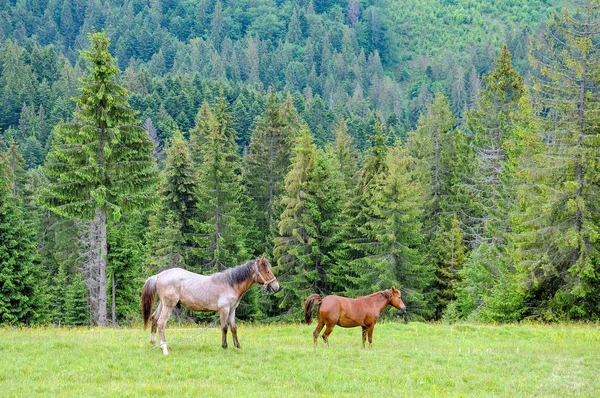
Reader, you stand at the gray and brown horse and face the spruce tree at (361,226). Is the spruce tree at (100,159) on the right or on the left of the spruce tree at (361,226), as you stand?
left

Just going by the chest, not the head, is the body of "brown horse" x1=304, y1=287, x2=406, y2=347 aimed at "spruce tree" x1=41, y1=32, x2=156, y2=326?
no

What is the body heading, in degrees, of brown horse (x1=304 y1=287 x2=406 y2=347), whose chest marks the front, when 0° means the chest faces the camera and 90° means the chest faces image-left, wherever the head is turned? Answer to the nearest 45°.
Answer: approximately 270°

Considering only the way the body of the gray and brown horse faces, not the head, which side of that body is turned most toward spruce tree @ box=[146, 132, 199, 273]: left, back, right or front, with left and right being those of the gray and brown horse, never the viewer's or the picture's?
left

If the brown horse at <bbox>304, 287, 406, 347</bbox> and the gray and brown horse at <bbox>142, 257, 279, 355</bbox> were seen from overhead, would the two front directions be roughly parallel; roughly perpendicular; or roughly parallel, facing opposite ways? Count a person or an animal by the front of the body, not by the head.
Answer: roughly parallel

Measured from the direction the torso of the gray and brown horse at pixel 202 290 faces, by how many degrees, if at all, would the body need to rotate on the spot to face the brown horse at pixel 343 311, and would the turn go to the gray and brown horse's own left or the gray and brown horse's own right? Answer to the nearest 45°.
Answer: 0° — it already faces it

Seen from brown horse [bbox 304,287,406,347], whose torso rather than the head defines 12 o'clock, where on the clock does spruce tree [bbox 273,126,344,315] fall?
The spruce tree is roughly at 9 o'clock from the brown horse.

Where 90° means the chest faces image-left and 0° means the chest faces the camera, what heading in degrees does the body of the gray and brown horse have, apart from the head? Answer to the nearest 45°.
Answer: approximately 270°

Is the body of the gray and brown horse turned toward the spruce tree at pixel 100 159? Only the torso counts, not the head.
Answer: no

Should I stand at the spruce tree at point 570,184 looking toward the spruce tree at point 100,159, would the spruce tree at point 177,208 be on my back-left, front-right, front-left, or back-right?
front-right

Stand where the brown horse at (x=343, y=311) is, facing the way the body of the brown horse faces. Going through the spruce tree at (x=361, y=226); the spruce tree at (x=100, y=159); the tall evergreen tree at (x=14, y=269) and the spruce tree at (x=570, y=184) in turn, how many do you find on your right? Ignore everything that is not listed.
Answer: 0

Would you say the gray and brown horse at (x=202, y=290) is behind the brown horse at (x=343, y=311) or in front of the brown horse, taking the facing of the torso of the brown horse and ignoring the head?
behind

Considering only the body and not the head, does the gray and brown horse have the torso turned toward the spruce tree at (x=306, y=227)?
no

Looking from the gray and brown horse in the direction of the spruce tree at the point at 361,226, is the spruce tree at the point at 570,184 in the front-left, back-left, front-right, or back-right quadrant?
front-right

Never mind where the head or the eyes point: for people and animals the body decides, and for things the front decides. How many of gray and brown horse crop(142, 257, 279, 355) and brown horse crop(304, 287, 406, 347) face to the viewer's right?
2

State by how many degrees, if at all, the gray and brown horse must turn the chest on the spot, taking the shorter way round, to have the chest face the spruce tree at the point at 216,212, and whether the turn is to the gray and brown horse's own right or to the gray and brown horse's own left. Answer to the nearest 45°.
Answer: approximately 90° to the gray and brown horse's own left
